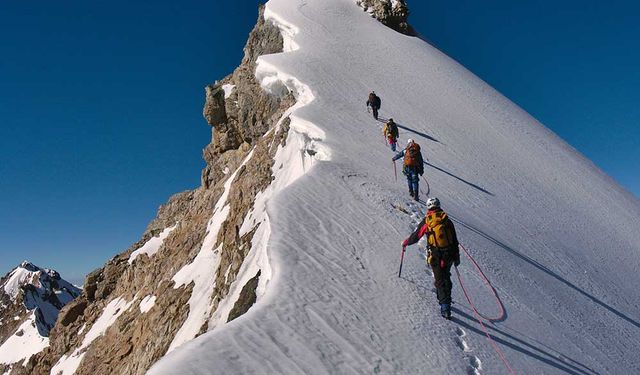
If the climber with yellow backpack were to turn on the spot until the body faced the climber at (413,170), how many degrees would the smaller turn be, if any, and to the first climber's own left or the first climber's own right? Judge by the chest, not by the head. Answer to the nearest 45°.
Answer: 0° — they already face them

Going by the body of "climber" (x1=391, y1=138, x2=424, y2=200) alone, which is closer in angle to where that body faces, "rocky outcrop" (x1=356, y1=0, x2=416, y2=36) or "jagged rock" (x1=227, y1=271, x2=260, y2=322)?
the rocky outcrop

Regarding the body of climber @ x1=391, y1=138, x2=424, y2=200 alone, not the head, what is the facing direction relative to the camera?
away from the camera

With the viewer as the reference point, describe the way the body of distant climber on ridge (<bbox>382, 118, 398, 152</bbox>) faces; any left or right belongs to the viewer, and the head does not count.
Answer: facing away from the viewer

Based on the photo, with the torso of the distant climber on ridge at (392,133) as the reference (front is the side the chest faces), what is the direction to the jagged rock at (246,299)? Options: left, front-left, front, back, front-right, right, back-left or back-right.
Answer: back

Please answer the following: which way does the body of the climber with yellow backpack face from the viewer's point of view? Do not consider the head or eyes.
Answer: away from the camera

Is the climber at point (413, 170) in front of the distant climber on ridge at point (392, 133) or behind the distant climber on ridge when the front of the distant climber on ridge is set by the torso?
behind

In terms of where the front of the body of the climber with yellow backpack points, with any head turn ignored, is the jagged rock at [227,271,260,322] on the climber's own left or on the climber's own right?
on the climber's own left

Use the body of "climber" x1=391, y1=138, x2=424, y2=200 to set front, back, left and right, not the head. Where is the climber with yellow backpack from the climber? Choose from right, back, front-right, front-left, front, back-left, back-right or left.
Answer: back
